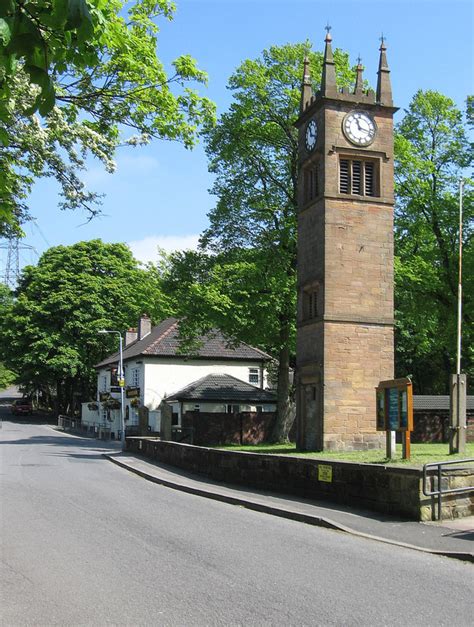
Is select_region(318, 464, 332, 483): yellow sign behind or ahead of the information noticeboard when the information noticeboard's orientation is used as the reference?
ahead

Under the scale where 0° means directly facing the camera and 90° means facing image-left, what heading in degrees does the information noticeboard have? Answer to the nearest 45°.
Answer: approximately 45°

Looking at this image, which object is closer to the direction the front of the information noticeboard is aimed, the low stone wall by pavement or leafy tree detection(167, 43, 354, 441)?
the low stone wall by pavement

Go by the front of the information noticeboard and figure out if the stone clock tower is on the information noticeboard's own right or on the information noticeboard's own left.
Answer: on the information noticeboard's own right

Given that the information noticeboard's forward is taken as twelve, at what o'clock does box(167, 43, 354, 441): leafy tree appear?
The leafy tree is roughly at 4 o'clock from the information noticeboard.
